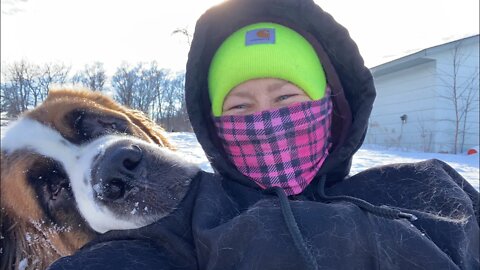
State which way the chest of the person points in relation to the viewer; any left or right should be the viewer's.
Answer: facing the viewer

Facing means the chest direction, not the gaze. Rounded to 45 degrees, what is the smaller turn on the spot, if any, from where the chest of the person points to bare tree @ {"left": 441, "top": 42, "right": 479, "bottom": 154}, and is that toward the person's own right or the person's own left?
approximately 135° to the person's own left

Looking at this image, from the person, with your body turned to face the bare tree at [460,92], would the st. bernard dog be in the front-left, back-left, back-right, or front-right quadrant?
back-left

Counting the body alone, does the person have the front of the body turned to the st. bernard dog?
no

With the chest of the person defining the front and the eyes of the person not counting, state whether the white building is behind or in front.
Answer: behind

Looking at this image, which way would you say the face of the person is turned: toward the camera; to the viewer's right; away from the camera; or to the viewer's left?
toward the camera
